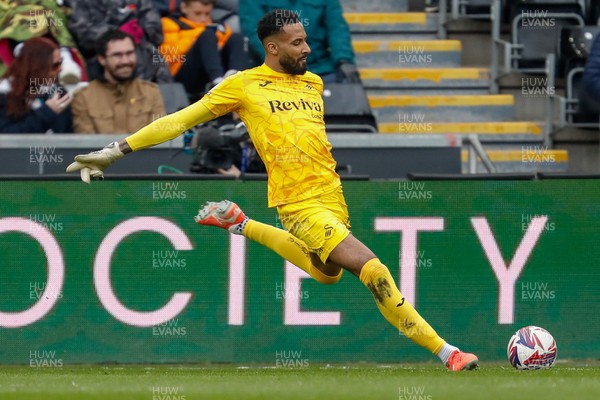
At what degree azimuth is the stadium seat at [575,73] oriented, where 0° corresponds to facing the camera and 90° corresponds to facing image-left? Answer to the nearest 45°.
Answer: approximately 0°

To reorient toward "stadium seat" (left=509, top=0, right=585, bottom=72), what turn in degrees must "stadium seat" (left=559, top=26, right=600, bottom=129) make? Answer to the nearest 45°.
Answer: approximately 135° to its right

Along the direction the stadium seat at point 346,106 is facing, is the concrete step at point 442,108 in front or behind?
behind

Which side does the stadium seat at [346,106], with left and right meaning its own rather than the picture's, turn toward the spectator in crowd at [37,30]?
right

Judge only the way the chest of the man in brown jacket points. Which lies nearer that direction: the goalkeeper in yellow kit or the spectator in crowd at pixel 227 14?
the goalkeeper in yellow kit
